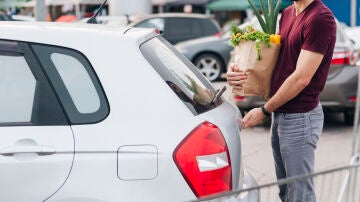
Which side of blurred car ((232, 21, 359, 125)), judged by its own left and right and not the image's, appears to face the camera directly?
back

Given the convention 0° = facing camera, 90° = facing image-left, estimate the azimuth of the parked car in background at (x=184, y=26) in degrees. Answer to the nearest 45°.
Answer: approximately 90°

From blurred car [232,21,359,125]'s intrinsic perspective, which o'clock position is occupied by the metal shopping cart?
The metal shopping cart is roughly at 6 o'clock from the blurred car.

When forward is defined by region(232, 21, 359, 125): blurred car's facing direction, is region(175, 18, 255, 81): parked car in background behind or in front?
in front

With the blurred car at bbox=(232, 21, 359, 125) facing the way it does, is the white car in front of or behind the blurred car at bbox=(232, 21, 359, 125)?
behind

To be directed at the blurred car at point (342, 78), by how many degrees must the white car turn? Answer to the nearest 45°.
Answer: approximately 135° to its right

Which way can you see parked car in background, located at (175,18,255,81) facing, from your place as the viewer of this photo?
facing to the left of the viewer

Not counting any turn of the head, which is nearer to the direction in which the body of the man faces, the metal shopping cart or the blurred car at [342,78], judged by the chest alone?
the metal shopping cart

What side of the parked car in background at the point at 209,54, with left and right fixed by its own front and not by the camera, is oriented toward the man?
left

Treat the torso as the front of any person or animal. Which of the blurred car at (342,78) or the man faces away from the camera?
the blurred car

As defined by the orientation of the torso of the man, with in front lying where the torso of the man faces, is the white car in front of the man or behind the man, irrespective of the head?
in front

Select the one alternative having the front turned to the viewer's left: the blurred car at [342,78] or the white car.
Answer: the white car
